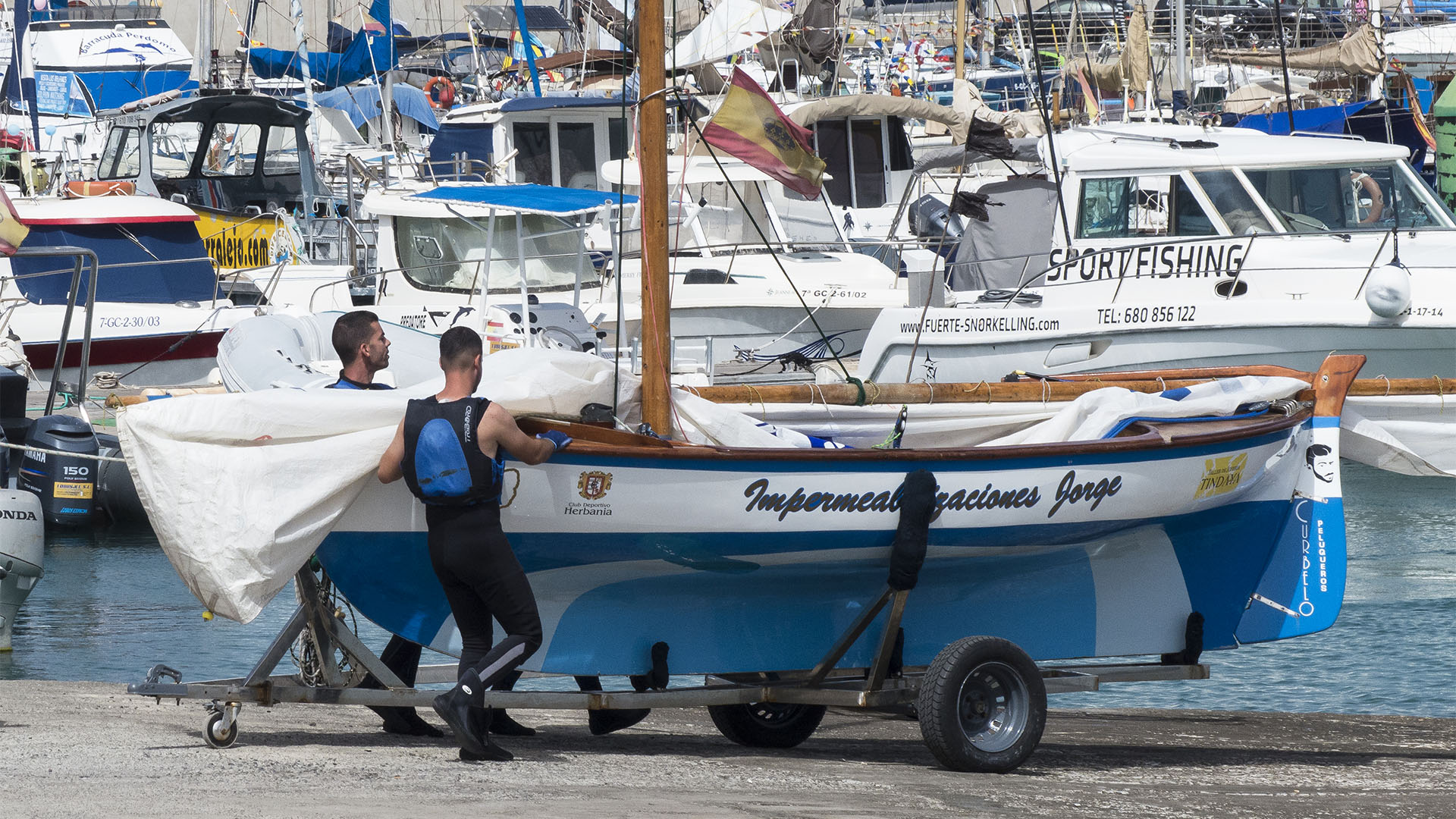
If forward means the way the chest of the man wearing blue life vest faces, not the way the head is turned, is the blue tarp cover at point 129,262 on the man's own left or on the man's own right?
on the man's own left

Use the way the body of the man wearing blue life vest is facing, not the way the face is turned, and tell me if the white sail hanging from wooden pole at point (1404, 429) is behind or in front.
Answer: in front

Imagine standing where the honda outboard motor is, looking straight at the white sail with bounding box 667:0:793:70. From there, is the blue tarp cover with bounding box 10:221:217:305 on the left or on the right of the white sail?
left

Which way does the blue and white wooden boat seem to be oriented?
to the viewer's left

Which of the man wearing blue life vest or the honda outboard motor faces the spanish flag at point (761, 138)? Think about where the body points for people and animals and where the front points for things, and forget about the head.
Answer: the man wearing blue life vest

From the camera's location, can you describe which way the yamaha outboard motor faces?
facing away from the viewer and to the left of the viewer

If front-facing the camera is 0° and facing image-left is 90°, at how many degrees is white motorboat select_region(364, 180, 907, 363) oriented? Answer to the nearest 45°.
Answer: approximately 270°

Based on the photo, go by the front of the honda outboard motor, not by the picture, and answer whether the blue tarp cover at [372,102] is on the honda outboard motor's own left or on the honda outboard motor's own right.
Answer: on the honda outboard motor's own right

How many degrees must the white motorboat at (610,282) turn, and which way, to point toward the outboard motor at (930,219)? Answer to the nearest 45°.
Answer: approximately 45° to its left

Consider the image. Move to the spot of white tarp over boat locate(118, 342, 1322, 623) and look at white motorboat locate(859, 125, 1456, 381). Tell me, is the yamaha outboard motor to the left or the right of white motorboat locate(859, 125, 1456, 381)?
left

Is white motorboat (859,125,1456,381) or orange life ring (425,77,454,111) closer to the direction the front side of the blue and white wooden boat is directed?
the orange life ring

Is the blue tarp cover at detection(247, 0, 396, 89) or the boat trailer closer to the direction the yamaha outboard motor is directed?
the blue tarp cover
